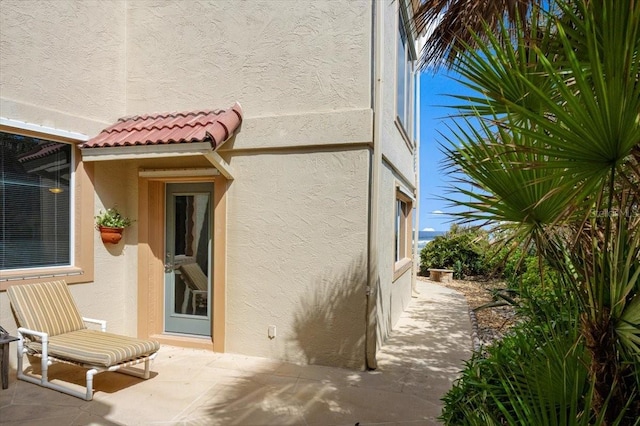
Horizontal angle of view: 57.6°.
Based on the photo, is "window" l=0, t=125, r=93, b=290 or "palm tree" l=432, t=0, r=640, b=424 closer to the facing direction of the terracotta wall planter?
the palm tree

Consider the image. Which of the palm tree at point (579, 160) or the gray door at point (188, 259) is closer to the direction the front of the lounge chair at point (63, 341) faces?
the palm tree

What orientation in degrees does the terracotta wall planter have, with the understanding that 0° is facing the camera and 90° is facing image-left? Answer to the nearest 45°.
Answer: approximately 315°

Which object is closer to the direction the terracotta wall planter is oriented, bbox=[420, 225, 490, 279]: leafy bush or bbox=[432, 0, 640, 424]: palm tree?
the palm tree

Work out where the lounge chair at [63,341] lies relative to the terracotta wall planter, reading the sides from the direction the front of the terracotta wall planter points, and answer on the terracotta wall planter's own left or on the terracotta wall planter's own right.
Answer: on the terracotta wall planter's own right
